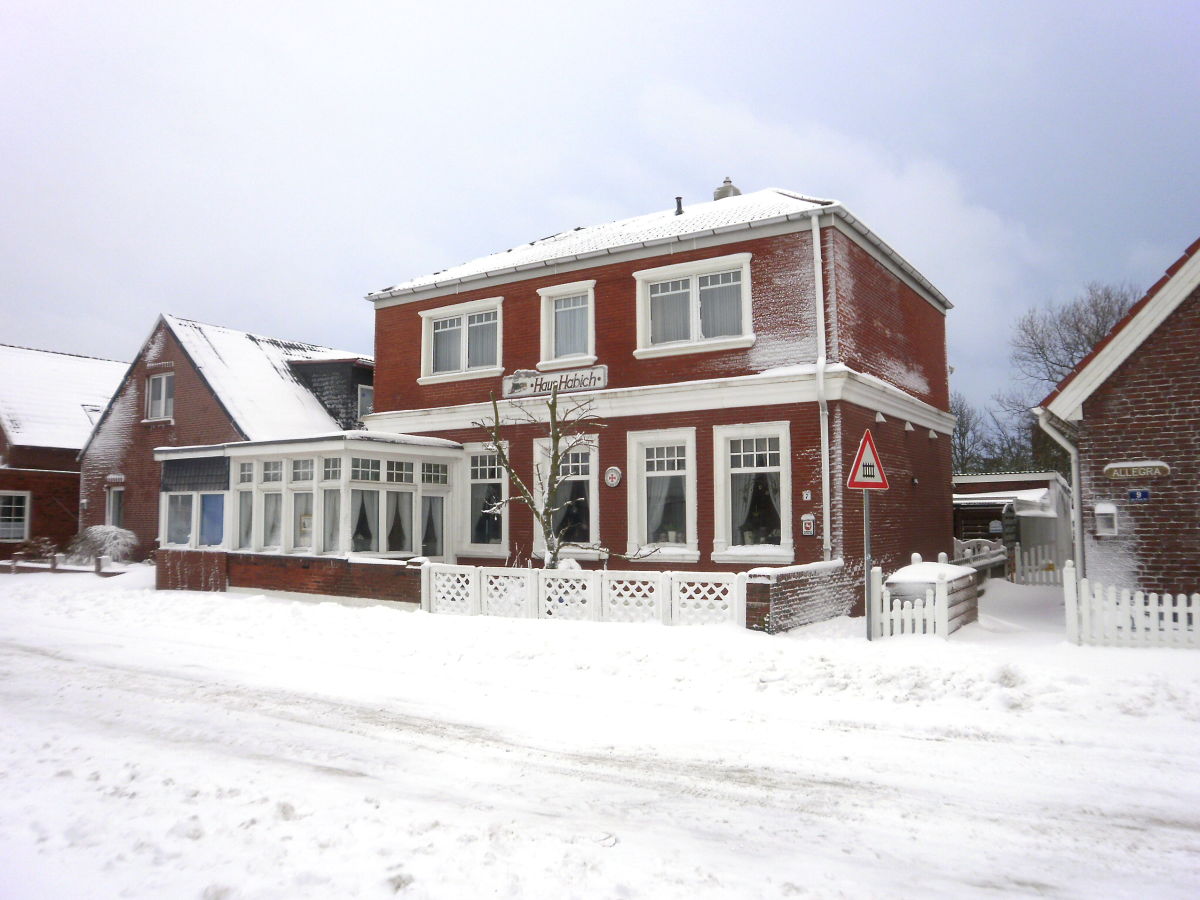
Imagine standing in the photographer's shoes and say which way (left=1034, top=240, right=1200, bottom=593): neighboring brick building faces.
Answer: facing the viewer

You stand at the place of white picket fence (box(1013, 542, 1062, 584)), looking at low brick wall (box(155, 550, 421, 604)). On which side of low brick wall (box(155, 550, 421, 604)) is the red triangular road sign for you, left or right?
left

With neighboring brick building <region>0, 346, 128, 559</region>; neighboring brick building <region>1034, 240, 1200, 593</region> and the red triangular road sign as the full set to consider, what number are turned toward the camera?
3

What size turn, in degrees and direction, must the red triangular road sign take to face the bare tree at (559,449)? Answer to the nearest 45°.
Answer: approximately 135° to its right

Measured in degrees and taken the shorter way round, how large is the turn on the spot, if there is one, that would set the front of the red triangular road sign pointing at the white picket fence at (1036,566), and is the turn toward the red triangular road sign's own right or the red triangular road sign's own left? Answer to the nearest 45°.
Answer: approximately 180°

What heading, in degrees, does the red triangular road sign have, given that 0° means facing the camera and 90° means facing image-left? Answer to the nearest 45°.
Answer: approximately 0°

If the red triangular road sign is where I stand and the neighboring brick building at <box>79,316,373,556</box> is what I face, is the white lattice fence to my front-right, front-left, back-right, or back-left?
front-left

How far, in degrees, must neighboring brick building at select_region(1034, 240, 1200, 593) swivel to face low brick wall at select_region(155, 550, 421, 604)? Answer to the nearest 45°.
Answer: approximately 90° to its right

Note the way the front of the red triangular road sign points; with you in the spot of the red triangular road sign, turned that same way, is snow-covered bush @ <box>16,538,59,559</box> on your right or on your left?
on your right

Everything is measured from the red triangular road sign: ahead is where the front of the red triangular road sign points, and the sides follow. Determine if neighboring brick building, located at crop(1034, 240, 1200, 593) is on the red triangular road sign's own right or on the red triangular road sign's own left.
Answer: on the red triangular road sign's own left

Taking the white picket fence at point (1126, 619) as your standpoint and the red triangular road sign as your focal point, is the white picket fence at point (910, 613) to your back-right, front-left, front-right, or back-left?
front-right

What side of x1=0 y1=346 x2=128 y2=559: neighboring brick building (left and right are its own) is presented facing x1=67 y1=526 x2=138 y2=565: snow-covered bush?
front
